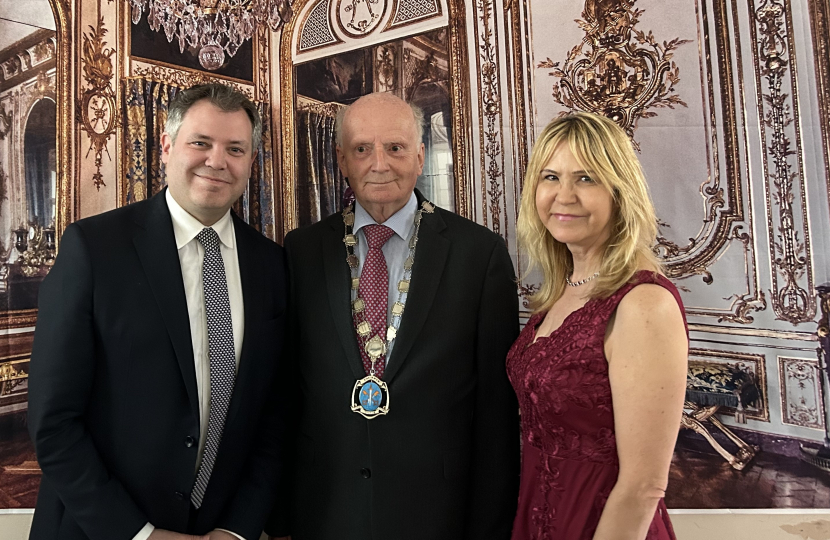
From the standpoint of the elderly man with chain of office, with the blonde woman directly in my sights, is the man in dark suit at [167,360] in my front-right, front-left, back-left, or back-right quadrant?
back-right

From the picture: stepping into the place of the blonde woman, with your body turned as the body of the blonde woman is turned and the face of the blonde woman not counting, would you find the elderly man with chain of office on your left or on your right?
on your right

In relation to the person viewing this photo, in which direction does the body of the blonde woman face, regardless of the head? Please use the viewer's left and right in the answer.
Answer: facing the viewer and to the left of the viewer

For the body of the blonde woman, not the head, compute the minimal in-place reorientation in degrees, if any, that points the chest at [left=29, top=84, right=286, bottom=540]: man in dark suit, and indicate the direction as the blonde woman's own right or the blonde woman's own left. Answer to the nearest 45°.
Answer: approximately 45° to the blonde woman's own right
